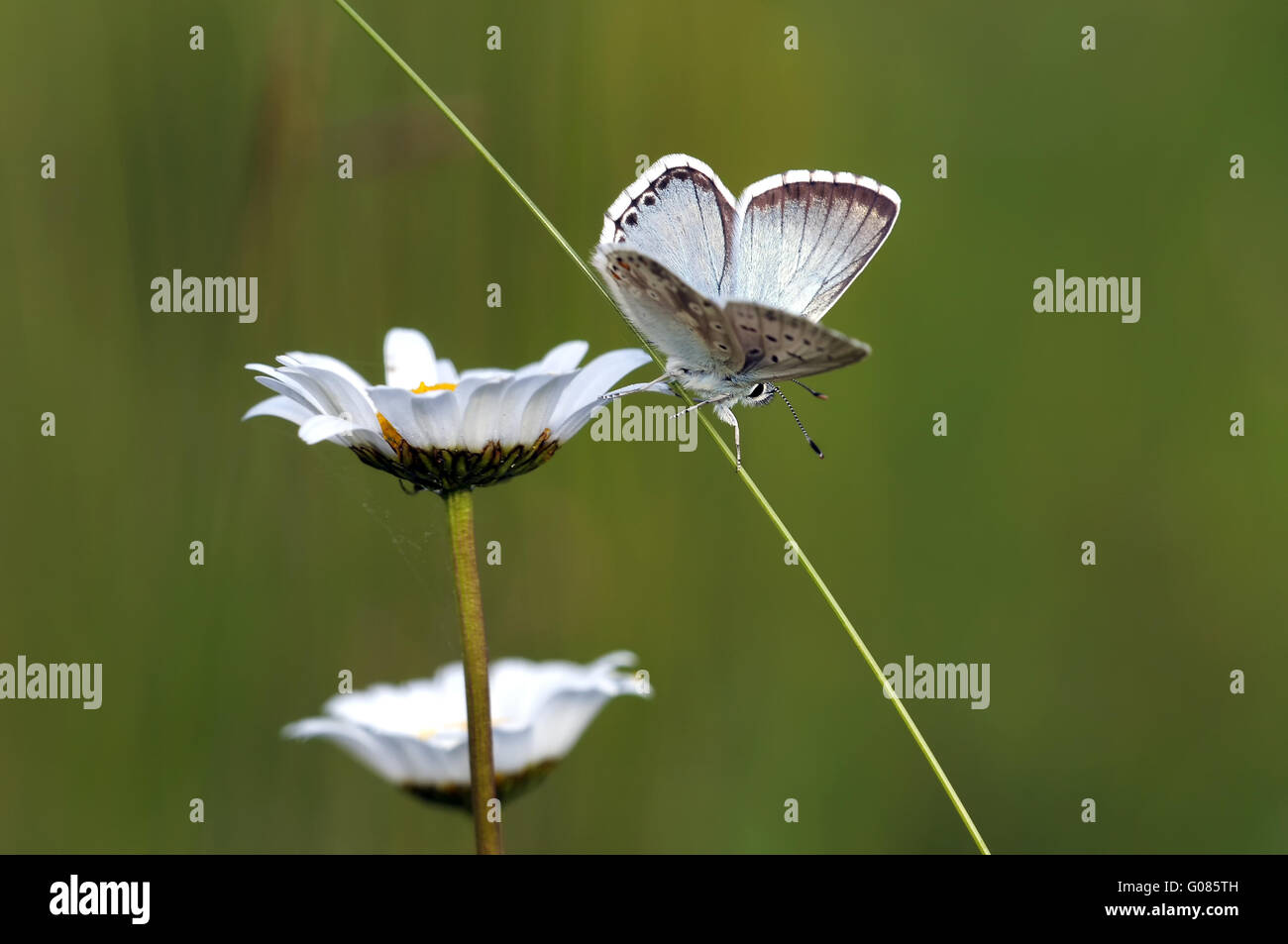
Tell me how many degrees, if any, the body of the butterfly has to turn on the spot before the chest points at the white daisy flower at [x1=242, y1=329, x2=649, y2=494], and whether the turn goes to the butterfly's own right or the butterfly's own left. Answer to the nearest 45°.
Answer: approximately 135° to the butterfly's own right
